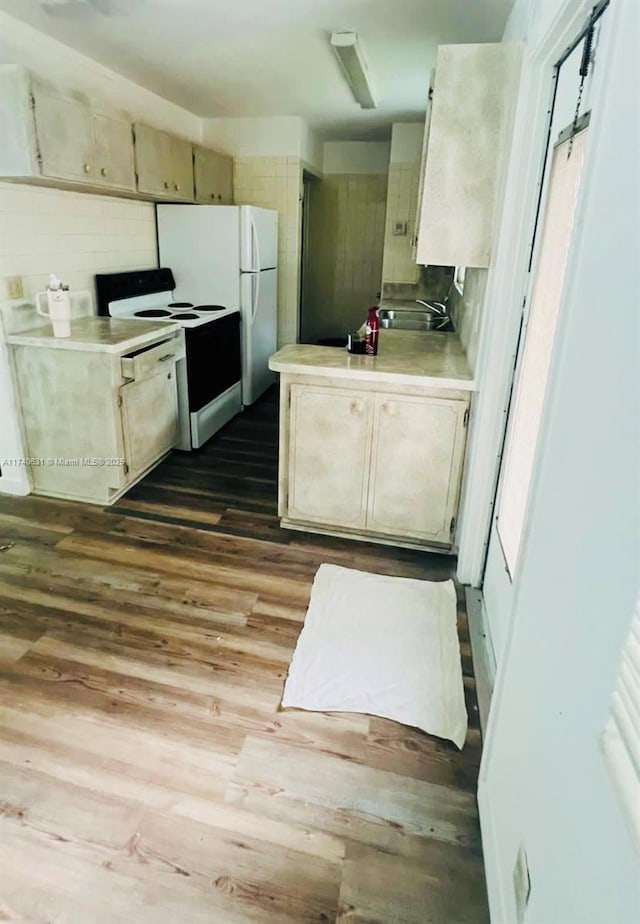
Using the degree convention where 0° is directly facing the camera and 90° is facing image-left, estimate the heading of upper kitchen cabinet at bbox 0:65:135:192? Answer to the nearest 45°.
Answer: approximately 315°

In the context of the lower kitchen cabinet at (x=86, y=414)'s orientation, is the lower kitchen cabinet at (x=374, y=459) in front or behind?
in front

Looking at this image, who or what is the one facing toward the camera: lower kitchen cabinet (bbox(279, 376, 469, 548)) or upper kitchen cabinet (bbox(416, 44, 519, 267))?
the lower kitchen cabinet

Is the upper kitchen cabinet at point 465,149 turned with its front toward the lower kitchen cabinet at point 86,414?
yes

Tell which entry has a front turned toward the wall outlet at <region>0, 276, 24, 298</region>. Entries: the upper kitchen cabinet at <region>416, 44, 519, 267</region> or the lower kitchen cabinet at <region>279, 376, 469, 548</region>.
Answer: the upper kitchen cabinet

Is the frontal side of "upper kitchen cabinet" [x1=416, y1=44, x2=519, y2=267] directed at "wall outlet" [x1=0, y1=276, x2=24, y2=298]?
yes

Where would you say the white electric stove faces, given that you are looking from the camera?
facing the viewer and to the right of the viewer

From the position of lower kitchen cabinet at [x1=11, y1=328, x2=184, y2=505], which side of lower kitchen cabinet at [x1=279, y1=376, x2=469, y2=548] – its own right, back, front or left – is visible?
right

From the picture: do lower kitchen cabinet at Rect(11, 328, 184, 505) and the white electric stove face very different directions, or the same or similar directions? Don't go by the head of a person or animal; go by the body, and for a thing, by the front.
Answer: same or similar directions

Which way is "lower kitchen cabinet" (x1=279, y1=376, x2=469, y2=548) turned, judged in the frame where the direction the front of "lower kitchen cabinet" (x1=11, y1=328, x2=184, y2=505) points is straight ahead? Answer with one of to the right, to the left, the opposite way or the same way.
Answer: to the right

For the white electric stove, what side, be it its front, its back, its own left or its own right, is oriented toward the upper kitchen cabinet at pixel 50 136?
right

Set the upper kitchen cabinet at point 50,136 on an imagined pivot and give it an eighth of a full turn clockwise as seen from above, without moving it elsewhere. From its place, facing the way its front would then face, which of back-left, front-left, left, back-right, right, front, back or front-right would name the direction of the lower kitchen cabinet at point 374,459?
front-left

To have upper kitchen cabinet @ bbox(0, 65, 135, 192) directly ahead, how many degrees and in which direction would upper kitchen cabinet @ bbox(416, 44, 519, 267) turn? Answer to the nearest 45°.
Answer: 0° — it already faces it

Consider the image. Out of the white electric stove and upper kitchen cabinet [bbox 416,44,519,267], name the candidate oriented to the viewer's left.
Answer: the upper kitchen cabinet

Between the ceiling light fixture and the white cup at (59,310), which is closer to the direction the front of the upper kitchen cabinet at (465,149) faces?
the white cup

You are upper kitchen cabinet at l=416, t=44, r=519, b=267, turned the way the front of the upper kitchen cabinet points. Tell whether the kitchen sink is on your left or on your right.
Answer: on your right

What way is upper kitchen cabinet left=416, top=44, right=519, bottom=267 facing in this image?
to the viewer's left

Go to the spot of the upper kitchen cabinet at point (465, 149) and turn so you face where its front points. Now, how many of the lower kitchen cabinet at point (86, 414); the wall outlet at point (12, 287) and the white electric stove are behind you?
0

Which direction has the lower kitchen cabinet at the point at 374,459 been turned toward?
toward the camera

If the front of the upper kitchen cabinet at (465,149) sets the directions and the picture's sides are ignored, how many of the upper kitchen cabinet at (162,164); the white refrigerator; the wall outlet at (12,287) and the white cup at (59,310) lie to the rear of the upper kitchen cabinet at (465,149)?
0
